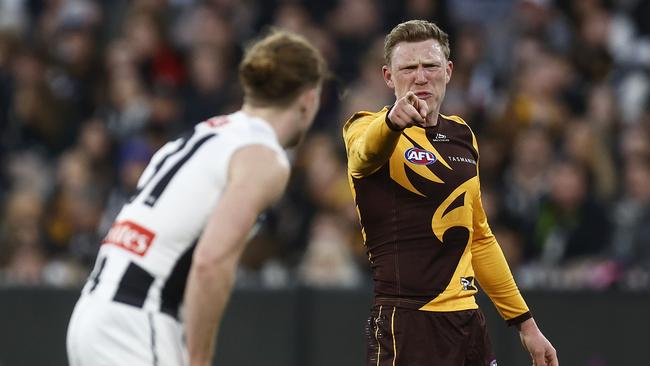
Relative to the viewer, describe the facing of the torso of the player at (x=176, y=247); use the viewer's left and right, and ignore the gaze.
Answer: facing away from the viewer and to the right of the viewer

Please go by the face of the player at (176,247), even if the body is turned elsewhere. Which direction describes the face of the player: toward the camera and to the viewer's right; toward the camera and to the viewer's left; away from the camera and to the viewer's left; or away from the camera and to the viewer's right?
away from the camera and to the viewer's right
